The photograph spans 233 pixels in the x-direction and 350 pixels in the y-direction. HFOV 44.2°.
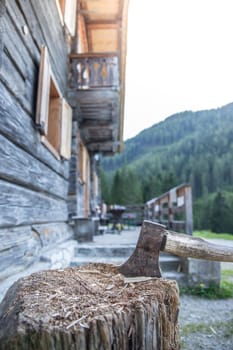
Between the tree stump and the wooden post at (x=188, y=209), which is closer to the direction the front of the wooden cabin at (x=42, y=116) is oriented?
the wooden post

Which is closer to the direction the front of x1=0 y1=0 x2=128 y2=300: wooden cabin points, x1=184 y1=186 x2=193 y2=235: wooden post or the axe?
the wooden post

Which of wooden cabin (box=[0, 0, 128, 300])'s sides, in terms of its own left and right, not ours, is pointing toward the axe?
right

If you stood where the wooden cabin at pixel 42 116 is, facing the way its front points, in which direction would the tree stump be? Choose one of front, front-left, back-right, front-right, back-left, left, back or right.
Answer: right

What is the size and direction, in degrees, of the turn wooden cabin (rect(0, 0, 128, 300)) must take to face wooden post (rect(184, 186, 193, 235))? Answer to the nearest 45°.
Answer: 0° — it already faces it

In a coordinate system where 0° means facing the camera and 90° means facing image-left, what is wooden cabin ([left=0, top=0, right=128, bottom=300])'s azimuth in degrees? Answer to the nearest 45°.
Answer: approximately 270°
